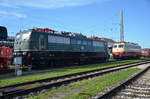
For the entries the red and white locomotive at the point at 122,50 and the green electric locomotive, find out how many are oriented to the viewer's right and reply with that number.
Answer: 0

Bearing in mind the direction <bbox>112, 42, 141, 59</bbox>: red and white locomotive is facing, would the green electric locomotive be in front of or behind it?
in front

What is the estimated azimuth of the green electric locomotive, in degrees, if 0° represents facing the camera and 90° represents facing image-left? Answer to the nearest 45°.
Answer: approximately 45°

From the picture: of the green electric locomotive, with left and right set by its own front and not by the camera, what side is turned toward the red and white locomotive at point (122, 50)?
back

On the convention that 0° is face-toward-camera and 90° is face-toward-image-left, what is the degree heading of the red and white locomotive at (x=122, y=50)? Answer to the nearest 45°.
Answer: approximately 45°
